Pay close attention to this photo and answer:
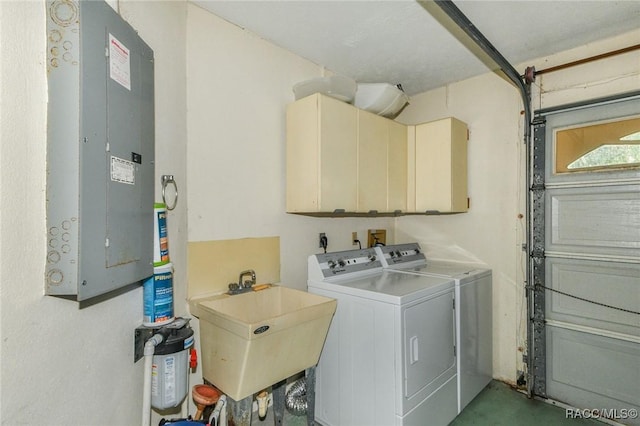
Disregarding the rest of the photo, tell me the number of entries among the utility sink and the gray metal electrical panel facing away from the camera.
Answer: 0

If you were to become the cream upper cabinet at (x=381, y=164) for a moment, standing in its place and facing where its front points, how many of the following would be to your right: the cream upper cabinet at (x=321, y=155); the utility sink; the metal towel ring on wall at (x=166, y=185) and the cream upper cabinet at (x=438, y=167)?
3

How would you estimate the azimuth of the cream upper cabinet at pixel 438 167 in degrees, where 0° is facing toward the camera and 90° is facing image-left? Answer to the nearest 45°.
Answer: approximately 45°

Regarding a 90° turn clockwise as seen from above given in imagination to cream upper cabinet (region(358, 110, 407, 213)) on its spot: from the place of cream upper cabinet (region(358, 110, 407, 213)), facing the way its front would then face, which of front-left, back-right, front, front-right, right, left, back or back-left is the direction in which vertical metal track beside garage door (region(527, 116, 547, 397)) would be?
back-left

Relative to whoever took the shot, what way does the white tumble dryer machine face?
facing the viewer and to the right of the viewer

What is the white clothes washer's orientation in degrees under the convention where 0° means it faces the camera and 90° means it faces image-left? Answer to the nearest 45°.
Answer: approximately 315°

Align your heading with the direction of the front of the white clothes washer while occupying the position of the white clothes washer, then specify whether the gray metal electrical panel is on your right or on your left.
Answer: on your right

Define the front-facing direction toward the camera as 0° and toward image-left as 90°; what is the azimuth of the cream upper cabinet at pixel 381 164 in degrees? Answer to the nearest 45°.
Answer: approximately 315°

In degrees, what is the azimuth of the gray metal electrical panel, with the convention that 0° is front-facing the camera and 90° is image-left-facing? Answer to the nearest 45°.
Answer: approximately 315°
